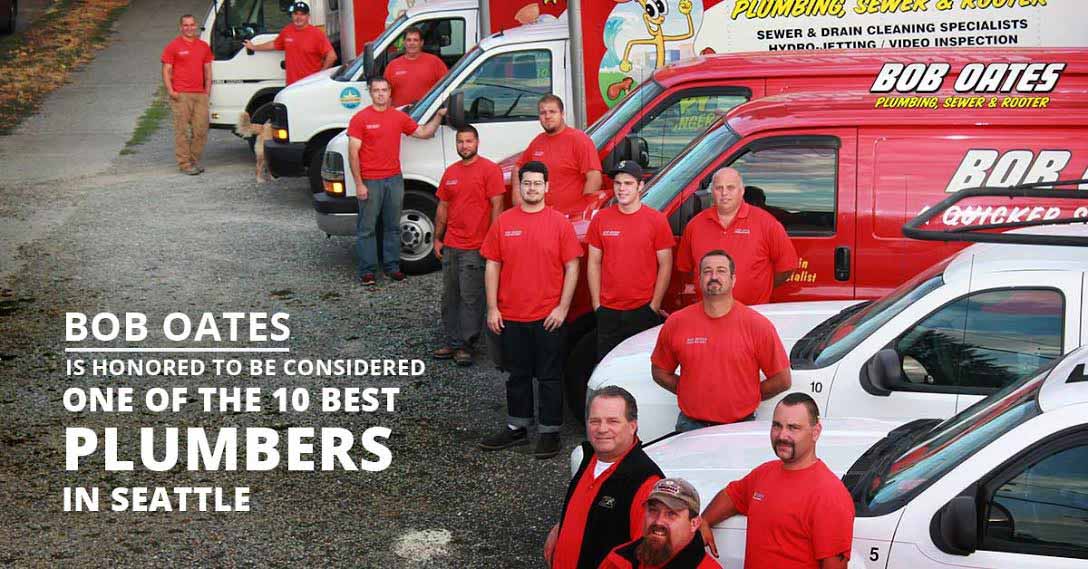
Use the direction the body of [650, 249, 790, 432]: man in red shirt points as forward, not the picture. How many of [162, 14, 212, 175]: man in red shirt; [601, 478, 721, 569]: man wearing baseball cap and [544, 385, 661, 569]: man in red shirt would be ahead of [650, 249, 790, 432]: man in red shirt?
2

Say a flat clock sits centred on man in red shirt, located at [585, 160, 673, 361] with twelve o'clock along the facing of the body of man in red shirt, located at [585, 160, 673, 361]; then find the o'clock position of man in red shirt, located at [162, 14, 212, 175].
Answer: man in red shirt, located at [162, 14, 212, 175] is roughly at 5 o'clock from man in red shirt, located at [585, 160, 673, 361].

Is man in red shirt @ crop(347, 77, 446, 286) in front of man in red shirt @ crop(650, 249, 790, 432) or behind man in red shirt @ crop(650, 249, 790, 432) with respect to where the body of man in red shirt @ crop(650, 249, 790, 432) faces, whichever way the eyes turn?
behind
